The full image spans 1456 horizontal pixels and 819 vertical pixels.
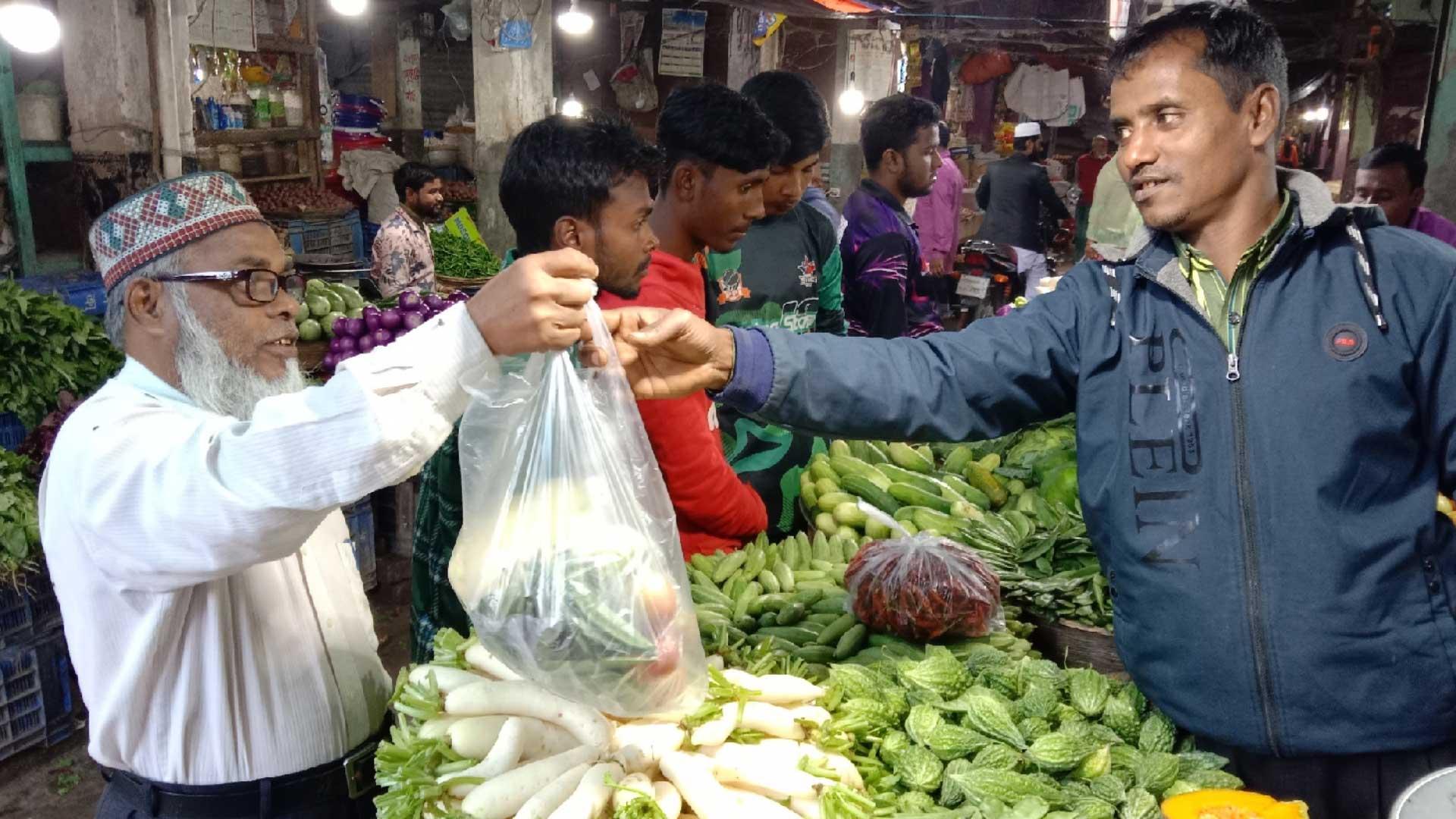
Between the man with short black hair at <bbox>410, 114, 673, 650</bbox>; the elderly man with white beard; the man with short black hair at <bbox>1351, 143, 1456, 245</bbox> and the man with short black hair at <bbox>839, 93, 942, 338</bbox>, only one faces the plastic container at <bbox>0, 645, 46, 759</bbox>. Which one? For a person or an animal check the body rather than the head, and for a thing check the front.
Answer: the man with short black hair at <bbox>1351, 143, 1456, 245</bbox>

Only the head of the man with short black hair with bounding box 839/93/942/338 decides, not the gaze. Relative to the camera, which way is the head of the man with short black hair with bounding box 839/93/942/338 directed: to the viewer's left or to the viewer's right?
to the viewer's right

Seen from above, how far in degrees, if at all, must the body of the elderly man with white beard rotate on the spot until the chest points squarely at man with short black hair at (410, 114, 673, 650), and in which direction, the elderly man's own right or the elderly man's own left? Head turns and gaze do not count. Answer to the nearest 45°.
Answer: approximately 45° to the elderly man's own left

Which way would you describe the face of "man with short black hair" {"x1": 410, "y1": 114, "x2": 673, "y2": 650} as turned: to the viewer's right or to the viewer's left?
to the viewer's right

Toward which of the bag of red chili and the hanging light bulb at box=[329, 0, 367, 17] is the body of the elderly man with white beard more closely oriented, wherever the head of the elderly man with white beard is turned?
the bag of red chili

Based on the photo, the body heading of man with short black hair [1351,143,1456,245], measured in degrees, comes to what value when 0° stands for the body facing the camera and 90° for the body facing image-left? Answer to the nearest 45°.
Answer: approximately 45°

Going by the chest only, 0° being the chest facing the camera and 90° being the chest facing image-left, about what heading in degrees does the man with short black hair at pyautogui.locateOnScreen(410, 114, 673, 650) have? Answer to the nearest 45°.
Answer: approximately 270°

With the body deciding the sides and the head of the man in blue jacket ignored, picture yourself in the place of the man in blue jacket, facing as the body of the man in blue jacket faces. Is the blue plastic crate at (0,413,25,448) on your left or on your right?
on your right

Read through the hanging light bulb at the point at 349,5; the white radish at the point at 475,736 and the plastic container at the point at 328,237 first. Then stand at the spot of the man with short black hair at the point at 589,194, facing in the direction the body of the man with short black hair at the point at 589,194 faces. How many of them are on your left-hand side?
2

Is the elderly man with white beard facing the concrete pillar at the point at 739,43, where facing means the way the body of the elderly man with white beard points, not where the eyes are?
no

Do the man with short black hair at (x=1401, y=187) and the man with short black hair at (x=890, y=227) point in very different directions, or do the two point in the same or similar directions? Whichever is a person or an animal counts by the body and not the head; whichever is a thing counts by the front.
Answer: very different directions

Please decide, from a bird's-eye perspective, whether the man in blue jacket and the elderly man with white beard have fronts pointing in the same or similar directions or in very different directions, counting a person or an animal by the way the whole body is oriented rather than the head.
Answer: very different directions
